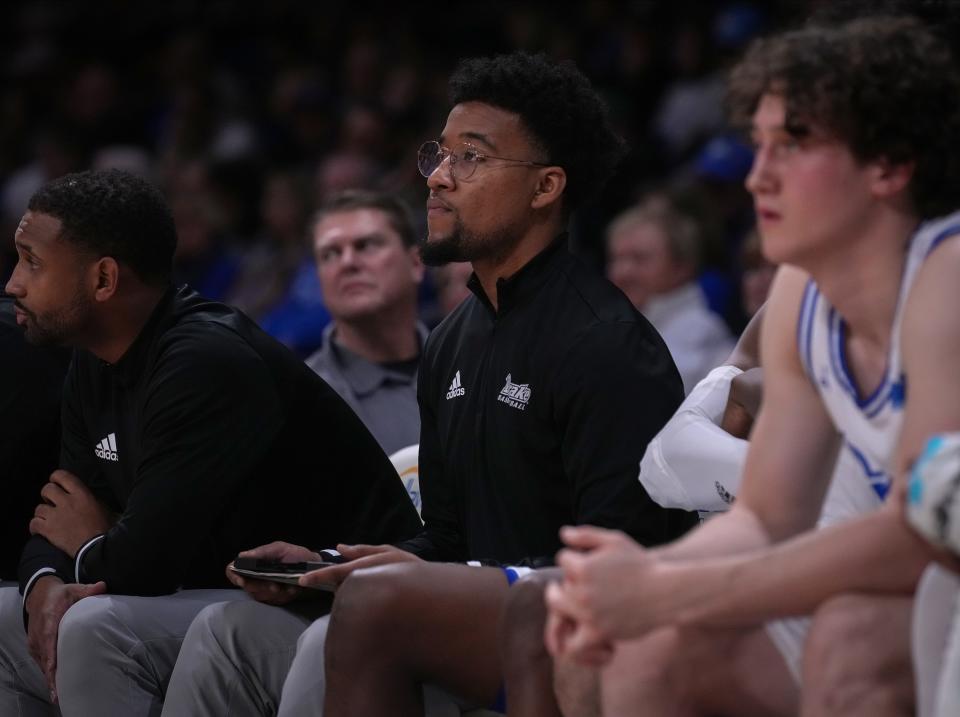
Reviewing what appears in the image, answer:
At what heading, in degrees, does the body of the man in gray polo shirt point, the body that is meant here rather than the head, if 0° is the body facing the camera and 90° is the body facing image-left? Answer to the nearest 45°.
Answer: approximately 45°

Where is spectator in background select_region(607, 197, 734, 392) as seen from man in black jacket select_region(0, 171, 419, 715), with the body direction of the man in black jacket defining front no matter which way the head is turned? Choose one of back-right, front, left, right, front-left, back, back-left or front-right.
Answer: back

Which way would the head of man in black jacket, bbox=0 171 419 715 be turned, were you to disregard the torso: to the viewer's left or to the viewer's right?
to the viewer's left

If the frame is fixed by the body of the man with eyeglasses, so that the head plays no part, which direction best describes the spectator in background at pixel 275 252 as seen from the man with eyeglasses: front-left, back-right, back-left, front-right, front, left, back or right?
back-right

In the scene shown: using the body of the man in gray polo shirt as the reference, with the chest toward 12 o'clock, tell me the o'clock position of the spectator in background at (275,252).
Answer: The spectator in background is roughly at 4 o'clock from the man in gray polo shirt.

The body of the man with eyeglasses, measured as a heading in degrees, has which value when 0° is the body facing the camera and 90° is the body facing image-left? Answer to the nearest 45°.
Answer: approximately 45°

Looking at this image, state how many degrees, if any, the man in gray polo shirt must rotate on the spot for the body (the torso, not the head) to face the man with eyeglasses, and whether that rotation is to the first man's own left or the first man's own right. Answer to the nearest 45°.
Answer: approximately 45° to the first man's own left
